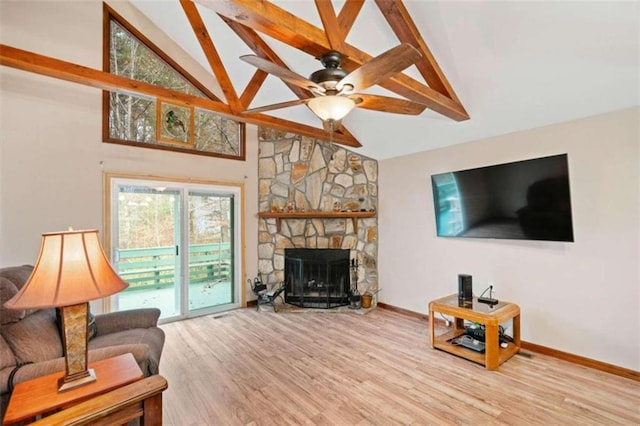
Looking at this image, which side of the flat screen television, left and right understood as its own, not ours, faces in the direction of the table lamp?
front

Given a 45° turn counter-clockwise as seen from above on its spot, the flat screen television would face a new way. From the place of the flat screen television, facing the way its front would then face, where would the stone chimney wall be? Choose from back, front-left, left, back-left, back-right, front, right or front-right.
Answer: right

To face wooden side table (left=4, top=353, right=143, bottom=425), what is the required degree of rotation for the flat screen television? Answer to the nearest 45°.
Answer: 0° — it already faces it

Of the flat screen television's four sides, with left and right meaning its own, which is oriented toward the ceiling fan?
front
